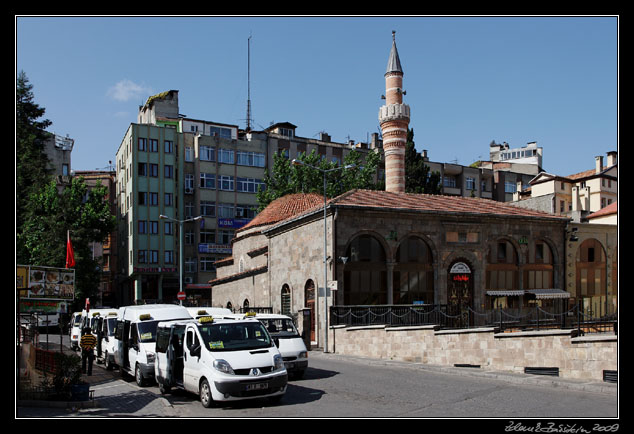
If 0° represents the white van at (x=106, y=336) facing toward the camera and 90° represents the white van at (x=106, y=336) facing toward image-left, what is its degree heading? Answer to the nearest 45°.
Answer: approximately 315°

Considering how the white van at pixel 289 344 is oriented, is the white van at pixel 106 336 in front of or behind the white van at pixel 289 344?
behind

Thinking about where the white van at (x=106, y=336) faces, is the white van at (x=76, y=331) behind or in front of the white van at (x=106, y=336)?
behind

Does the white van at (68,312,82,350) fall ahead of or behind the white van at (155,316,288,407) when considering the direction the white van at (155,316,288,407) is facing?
behind

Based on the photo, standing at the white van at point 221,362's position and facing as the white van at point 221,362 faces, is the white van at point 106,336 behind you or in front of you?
behind
